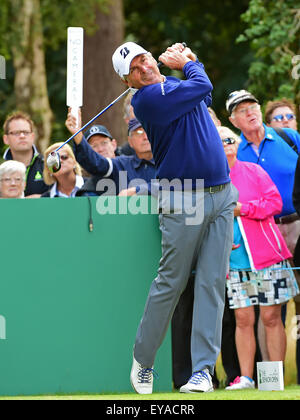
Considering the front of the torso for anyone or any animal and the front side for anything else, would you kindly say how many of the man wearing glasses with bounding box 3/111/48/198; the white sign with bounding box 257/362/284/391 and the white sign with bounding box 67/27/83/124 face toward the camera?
3

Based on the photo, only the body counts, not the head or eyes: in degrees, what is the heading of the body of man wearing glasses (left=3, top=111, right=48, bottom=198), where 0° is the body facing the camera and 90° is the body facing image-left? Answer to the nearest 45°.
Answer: approximately 0°

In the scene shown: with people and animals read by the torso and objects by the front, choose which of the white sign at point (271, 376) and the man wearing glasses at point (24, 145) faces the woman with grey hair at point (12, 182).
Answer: the man wearing glasses

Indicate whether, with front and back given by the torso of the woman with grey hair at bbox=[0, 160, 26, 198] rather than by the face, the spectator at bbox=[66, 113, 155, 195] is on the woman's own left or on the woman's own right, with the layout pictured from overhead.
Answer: on the woman's own left

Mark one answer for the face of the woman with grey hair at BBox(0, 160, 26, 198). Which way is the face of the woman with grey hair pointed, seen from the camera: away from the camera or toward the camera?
toward the camera

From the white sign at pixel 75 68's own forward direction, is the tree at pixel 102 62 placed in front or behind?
behind

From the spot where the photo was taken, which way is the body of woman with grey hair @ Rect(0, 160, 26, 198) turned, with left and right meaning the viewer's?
facing the viewer

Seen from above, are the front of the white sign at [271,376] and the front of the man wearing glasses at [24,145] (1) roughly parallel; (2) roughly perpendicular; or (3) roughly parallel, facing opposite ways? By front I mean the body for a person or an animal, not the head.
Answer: roughly parallel

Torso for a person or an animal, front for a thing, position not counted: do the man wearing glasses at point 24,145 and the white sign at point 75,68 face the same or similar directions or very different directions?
same or similar directions

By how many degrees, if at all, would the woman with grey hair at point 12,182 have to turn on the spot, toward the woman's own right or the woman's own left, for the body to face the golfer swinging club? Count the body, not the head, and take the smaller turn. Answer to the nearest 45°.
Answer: approximately 45° to the woman's own left

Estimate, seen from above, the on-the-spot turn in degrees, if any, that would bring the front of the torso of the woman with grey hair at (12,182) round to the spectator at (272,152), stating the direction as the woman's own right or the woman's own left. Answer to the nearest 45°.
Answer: approximately 90° to the woman's own left

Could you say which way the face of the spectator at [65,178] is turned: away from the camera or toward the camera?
toward the camera

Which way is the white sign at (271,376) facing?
toward the camera
